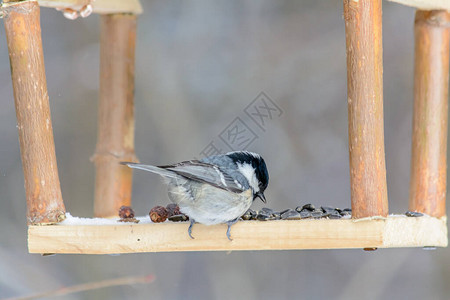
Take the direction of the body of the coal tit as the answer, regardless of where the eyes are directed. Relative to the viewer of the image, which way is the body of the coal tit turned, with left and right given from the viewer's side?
facing to the right of the viewer

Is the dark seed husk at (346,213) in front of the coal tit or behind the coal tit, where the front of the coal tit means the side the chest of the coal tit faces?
in front

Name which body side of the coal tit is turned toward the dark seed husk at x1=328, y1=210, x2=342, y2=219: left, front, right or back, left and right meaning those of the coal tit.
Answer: front
